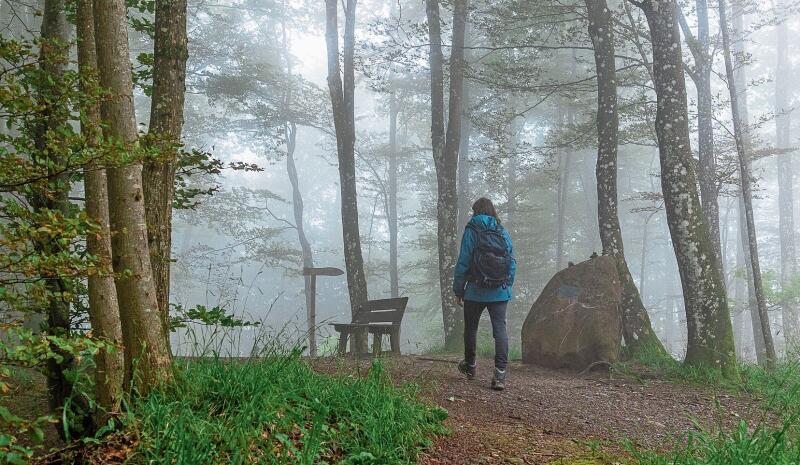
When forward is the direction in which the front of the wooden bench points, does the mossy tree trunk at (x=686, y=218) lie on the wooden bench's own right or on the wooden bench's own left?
on the wooden bench's own left

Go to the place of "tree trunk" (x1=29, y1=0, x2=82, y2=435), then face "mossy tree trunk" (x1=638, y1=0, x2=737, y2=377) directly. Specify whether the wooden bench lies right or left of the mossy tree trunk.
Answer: left

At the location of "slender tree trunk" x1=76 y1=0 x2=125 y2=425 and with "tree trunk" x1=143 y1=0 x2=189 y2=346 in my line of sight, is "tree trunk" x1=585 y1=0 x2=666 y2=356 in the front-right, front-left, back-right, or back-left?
front-right

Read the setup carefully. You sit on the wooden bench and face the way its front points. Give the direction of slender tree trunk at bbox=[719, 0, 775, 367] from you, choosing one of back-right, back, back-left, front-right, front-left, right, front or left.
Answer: back-left

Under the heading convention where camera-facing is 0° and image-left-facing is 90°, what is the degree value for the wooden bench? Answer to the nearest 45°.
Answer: approximately 45°

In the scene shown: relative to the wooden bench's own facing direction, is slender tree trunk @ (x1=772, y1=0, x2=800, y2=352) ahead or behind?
behind

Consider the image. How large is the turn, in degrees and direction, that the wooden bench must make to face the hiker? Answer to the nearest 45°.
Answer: approximately 45° to its left

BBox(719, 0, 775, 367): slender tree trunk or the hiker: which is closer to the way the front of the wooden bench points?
the hiker

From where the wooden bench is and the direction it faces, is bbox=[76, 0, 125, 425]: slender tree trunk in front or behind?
in front

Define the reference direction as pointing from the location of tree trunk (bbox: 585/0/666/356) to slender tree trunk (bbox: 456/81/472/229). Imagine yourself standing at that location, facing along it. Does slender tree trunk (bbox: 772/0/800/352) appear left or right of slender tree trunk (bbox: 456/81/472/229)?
right

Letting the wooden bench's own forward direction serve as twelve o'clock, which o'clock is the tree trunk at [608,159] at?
The tree trunk is roughly at 8 o'clock from the wooden bench.

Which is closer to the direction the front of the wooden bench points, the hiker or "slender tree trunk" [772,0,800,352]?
the hiker
